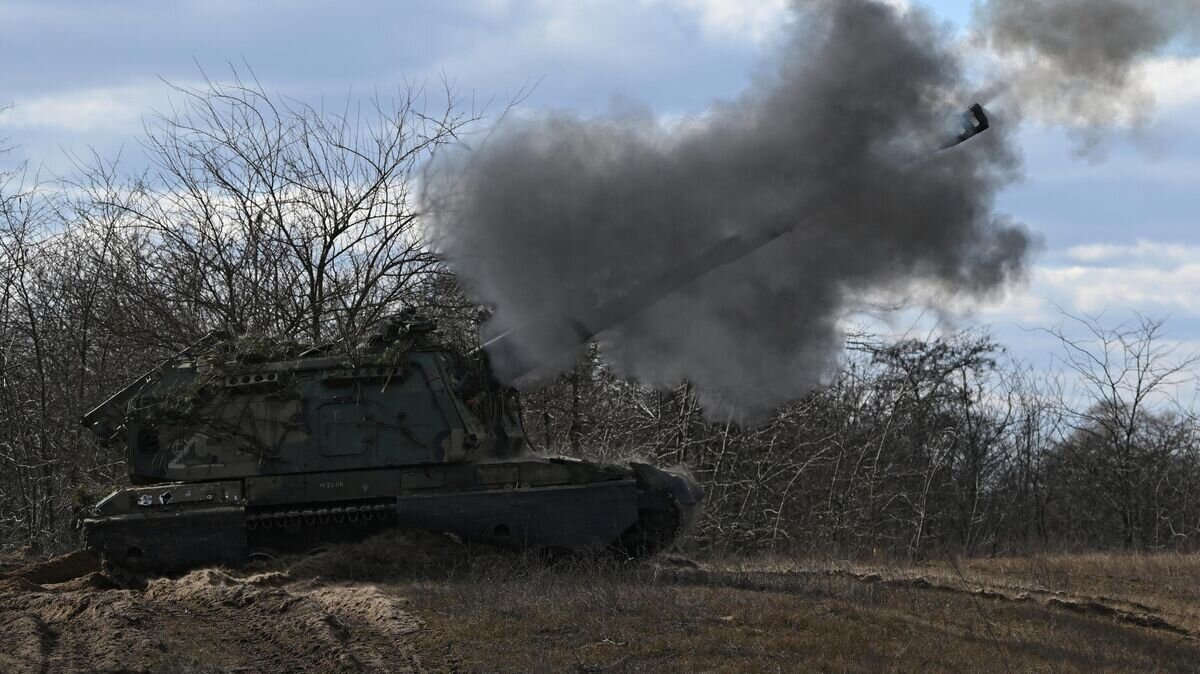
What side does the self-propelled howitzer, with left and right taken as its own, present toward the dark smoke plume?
front

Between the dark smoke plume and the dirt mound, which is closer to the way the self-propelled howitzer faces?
the dark smoke plume

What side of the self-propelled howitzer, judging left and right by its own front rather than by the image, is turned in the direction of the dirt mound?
right

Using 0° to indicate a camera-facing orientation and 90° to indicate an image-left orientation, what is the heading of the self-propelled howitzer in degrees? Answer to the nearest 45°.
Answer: approximately 270°
